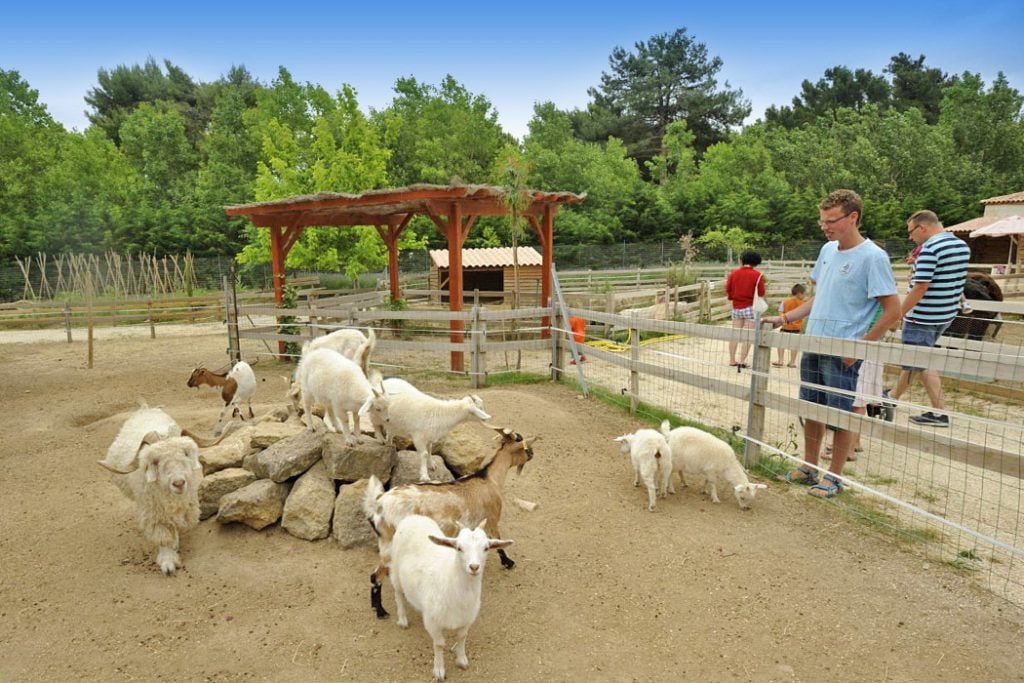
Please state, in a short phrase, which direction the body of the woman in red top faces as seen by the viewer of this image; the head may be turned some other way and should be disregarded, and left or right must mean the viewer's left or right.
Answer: facing away from the viewer

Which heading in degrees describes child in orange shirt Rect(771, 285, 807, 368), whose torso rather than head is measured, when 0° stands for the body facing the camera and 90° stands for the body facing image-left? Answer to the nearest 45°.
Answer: approximately 180°

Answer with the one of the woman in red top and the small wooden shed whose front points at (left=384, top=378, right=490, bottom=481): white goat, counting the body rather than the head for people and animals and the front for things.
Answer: the small wooden shed

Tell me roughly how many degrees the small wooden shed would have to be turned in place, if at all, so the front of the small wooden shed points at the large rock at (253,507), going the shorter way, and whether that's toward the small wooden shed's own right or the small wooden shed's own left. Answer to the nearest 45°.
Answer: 0° — it already faces it

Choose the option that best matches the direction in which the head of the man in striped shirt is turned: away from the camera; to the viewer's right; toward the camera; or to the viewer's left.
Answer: to the viewer's left

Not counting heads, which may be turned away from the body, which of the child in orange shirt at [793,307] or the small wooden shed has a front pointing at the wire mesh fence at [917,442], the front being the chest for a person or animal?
the small wooden shed

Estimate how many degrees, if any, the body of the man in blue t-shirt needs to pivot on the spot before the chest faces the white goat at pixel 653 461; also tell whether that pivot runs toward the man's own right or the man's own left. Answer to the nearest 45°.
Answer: approximately 45° to the man's own right

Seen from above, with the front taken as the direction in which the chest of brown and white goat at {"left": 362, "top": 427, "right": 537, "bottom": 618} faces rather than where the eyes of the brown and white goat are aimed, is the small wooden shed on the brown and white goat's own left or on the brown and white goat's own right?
on the brown and white goat's own left

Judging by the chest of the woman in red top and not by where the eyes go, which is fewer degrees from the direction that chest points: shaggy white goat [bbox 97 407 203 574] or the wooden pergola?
the wooden pergola

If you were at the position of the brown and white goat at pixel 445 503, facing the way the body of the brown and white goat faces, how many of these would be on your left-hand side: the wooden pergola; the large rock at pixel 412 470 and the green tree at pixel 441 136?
3

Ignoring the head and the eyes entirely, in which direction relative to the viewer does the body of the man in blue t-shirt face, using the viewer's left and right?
facing the viewer and to the left of the viewer

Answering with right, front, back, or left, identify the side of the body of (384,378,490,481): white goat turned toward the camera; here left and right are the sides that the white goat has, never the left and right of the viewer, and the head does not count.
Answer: right

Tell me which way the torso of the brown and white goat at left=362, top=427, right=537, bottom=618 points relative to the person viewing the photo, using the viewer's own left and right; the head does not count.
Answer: facing to the right of the viewer
